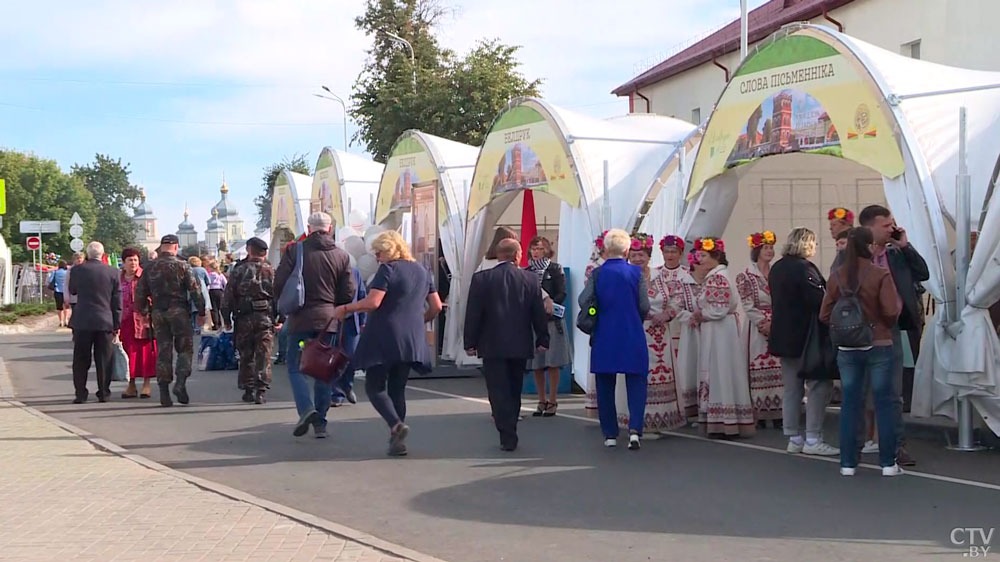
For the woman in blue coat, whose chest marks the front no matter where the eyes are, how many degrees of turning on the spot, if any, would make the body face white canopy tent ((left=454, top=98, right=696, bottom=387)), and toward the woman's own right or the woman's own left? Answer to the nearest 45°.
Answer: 0° — they already face it

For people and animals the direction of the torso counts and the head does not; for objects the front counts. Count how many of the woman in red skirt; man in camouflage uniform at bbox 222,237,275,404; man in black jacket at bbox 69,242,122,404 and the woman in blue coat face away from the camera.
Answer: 3

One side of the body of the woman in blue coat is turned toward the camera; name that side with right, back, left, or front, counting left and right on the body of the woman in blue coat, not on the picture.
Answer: back

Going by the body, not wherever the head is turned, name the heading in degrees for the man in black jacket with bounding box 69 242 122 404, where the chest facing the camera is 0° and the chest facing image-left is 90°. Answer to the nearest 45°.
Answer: approximately 180°

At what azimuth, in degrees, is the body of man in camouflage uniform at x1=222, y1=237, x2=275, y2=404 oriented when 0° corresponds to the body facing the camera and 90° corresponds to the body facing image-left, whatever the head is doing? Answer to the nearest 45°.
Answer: approximately 180°

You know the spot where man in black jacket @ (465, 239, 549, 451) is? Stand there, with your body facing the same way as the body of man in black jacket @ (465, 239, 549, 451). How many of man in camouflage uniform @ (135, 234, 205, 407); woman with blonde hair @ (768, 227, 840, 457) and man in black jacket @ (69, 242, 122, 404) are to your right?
1

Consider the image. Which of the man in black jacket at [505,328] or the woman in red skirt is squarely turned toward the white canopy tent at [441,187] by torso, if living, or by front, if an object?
the man in black jacket

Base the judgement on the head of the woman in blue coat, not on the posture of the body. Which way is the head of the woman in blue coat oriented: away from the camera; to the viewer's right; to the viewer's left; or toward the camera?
away from the camera

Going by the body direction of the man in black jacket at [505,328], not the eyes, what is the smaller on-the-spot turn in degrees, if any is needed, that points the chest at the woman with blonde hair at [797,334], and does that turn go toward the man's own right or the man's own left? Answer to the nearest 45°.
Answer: approximately 90° to the man's own right

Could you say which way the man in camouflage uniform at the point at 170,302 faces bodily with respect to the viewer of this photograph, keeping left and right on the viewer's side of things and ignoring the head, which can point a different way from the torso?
facing away from the viewer

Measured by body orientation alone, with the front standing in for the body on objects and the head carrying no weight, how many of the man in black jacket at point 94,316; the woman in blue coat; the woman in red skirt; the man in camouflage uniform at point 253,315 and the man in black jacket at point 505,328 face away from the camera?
4

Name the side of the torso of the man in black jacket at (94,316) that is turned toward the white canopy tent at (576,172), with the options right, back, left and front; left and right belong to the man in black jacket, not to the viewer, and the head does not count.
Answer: right

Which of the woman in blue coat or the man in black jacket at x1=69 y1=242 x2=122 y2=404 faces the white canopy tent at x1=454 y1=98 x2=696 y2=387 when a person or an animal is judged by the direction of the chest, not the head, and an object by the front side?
the woman in blue coat
